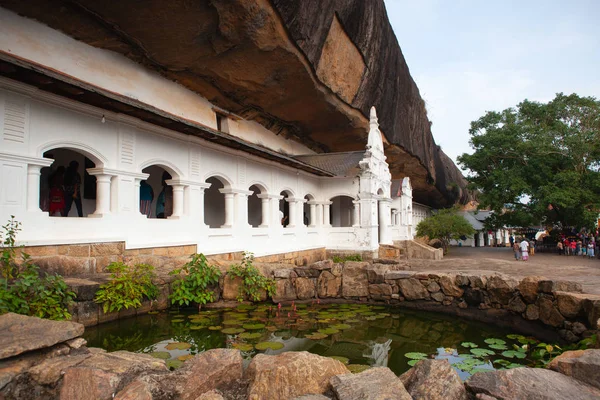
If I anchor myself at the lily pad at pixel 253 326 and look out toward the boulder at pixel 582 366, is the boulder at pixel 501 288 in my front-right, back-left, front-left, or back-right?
front-left

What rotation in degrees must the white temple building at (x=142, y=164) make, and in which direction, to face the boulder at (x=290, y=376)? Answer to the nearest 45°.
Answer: approximately 45° to its right

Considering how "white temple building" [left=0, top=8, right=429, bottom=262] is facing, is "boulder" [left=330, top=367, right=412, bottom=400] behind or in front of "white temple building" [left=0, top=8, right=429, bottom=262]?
in front

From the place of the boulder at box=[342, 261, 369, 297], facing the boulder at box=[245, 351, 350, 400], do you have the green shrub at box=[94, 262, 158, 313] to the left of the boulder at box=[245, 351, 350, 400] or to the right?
right

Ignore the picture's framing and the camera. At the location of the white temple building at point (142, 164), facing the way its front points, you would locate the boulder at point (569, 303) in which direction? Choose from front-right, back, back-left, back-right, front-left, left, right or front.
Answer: front

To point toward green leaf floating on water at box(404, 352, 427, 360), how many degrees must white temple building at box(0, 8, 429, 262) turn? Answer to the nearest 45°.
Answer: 0° — it already faces it

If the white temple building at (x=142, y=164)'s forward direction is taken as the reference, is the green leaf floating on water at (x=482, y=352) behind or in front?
in front

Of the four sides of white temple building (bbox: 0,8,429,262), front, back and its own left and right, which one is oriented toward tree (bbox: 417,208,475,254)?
left

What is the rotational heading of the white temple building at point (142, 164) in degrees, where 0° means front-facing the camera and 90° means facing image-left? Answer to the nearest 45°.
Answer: approximately 315°

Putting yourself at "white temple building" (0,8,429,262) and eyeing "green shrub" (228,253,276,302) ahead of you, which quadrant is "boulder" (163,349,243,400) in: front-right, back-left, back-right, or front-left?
front-right

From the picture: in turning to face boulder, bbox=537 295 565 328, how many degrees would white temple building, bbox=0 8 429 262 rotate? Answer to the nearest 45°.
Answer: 0° — it already faces it

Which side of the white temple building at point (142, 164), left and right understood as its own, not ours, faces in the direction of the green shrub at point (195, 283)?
front

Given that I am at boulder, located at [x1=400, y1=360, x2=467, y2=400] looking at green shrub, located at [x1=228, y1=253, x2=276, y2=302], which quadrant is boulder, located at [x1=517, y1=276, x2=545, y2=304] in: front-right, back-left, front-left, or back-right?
front-right

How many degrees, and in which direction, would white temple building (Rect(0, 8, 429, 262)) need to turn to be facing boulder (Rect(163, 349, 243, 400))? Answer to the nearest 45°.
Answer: approximately 45° to its right

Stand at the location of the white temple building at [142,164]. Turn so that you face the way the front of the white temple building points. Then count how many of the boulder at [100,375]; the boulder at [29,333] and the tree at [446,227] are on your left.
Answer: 1
